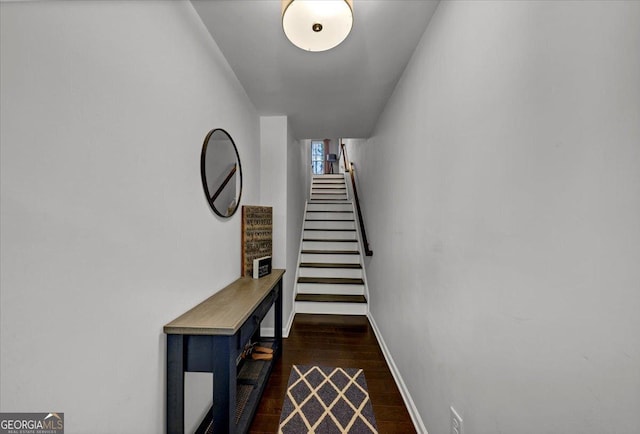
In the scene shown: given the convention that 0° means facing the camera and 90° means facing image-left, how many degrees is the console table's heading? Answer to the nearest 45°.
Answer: approximately 270°

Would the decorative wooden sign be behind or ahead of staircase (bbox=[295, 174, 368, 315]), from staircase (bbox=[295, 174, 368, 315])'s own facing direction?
ahead

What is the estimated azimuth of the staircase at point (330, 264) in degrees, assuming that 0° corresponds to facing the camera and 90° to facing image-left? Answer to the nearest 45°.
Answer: approximately 0°

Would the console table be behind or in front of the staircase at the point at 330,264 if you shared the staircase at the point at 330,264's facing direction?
in front

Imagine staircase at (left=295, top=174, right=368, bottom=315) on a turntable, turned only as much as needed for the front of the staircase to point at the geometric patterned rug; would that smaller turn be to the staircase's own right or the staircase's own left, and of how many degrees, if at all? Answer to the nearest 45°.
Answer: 0° — it already faces it

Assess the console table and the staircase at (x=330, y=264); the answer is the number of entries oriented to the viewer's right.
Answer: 1

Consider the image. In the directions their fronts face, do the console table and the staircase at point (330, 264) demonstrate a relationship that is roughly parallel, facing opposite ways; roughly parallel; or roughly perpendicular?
roughly perpendicular
